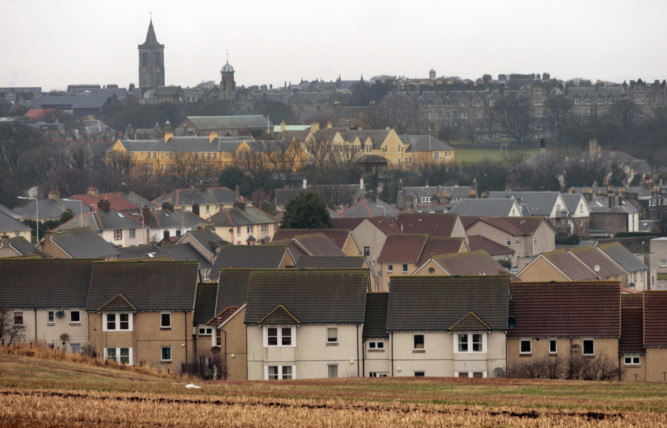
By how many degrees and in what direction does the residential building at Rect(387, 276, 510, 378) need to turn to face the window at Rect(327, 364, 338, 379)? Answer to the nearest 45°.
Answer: approximately 90° to its right

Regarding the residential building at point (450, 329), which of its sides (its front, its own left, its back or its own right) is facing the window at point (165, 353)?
right

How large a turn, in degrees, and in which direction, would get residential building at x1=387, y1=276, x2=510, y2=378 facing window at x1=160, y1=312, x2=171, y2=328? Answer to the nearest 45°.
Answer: approximately 90° to its right

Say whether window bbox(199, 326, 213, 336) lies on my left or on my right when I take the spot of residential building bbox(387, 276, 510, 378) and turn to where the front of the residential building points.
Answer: on my right

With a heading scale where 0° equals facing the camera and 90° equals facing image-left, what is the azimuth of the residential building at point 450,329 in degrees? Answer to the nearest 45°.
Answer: approximately 0°

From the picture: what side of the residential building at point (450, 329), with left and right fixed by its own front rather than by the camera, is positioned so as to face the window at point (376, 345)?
right

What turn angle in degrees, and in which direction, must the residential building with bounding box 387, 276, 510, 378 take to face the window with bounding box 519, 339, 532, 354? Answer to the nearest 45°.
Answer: approximately 90° to its left
